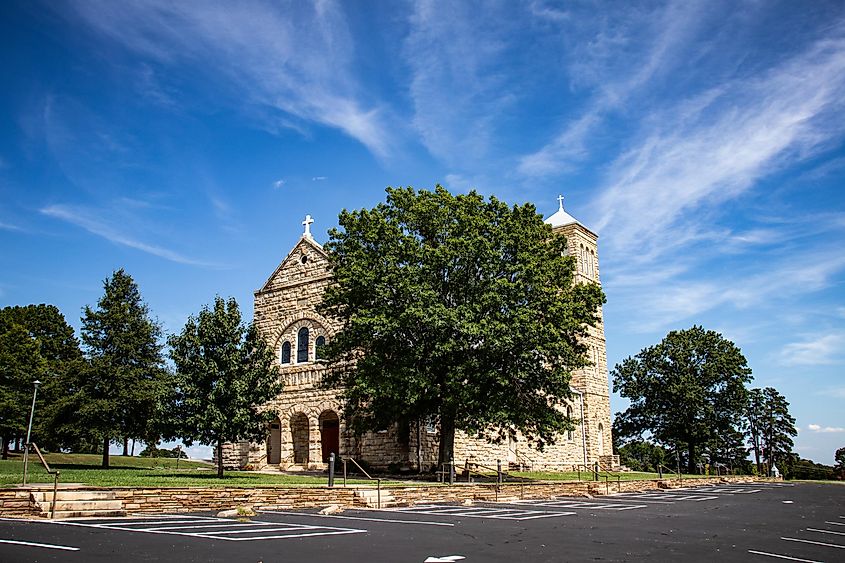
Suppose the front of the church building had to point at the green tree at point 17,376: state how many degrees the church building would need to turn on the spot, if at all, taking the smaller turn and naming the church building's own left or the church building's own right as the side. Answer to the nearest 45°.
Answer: approximately 45° to the church building's own right

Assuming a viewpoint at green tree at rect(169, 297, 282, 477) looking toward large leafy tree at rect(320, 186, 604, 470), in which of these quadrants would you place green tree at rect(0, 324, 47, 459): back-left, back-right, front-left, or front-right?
back-left

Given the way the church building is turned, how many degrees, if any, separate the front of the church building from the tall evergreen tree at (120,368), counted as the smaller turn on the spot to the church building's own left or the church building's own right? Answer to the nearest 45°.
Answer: approximately 45° to the church building's own right

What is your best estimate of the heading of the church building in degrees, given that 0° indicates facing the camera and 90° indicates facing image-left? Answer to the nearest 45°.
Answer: approximately 45°

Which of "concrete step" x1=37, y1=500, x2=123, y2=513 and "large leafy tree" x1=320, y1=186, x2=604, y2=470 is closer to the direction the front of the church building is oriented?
the concrete step

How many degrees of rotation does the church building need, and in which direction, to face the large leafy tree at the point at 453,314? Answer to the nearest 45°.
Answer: approximately 90° to its left

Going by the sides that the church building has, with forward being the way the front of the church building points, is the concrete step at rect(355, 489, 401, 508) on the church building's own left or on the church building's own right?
on the church building's own left
